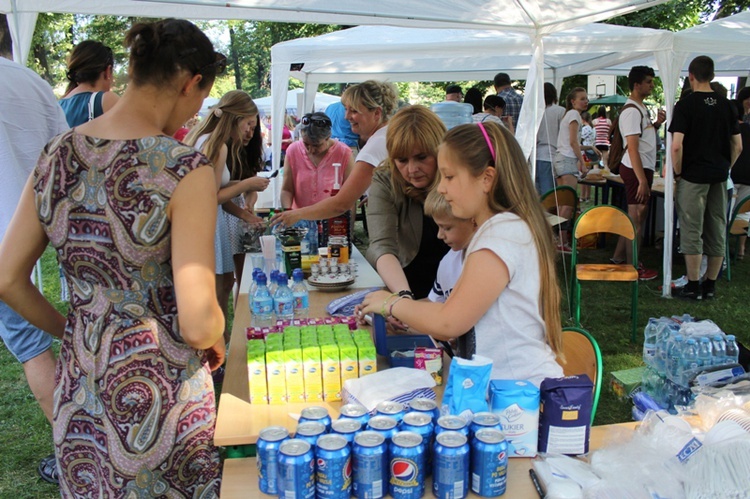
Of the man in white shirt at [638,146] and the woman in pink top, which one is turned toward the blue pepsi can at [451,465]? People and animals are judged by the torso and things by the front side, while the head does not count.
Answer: the woman in pink top

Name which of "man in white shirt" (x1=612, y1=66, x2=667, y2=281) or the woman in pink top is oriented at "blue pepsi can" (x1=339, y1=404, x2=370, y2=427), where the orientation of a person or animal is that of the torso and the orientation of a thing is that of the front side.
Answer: the woman in pink top

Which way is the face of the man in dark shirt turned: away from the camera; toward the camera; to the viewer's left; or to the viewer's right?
away from the camera

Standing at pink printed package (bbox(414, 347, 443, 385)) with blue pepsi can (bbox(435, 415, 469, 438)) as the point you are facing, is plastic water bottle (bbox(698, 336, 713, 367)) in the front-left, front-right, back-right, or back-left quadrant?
back-left

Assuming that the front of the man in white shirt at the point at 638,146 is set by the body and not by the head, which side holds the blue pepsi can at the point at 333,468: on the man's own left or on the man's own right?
on the man's own right

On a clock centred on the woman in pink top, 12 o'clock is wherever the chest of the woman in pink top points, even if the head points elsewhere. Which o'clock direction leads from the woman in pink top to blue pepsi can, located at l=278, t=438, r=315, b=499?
The blue pepsi can is roughly at 12 o'clock from the woman in pink top.

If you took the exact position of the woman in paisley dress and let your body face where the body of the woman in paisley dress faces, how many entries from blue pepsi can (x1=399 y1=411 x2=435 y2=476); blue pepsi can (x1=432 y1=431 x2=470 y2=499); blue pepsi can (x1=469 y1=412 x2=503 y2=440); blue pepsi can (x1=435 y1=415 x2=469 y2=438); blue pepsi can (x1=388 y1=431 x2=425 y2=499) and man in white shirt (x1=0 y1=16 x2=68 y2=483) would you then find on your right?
5

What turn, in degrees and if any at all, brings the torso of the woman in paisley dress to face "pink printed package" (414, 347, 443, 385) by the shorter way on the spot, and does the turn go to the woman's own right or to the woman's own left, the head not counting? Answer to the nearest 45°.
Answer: approximately 45° to the woman's own right

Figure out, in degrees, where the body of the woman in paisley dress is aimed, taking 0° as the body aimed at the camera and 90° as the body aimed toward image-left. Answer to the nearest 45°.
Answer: approximately 225°

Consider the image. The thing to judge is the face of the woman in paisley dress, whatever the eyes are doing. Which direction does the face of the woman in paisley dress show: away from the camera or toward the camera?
away from the camera

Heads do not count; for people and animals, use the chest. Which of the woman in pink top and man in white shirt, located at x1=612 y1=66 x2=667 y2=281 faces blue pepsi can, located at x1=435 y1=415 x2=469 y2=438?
the woman in pink top
